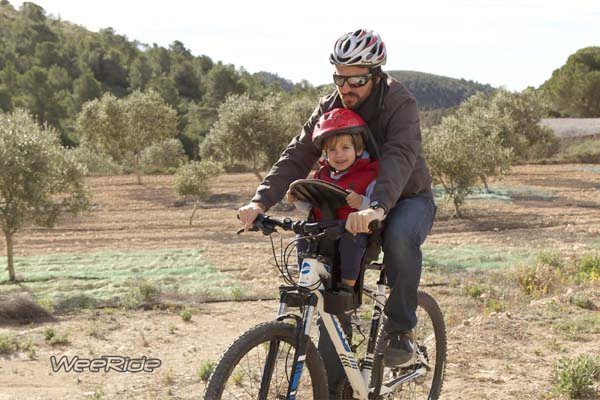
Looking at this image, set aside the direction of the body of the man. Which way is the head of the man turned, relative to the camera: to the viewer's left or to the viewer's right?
to the viewer's left

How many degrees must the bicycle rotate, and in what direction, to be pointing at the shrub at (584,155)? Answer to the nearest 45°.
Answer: approximately 135° to its right

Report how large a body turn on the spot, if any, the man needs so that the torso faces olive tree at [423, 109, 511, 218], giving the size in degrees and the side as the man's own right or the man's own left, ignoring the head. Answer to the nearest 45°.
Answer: approximately 135° to the man's own right

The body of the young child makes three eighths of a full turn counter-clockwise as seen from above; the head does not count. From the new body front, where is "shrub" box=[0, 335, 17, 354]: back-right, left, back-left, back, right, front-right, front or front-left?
back-left

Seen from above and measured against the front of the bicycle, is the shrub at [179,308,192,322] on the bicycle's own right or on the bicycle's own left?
on the bicycle's own right
